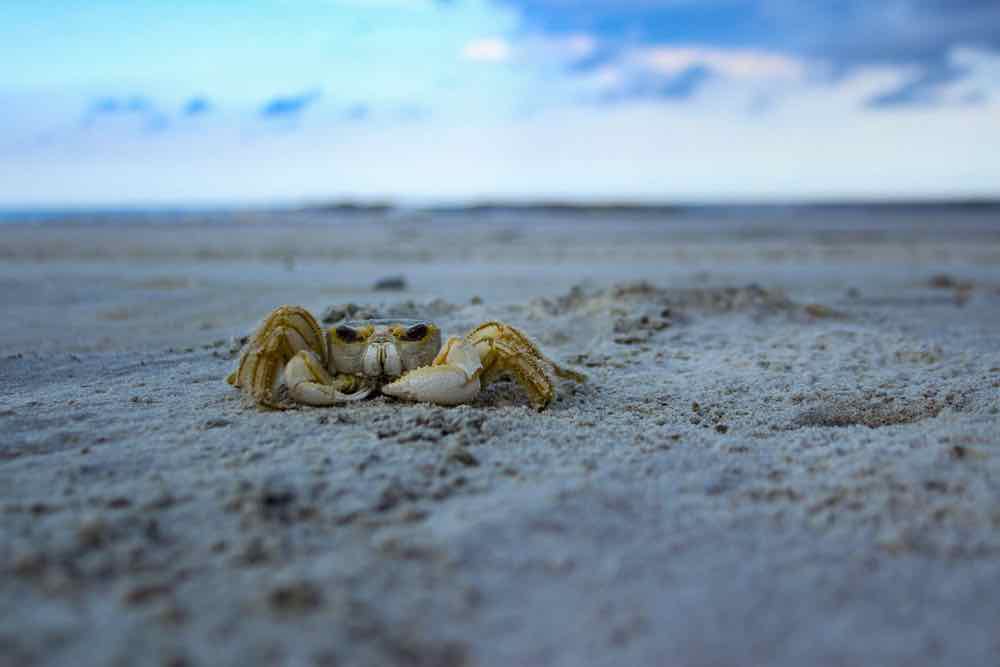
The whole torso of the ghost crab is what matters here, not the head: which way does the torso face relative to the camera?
toward the camera
